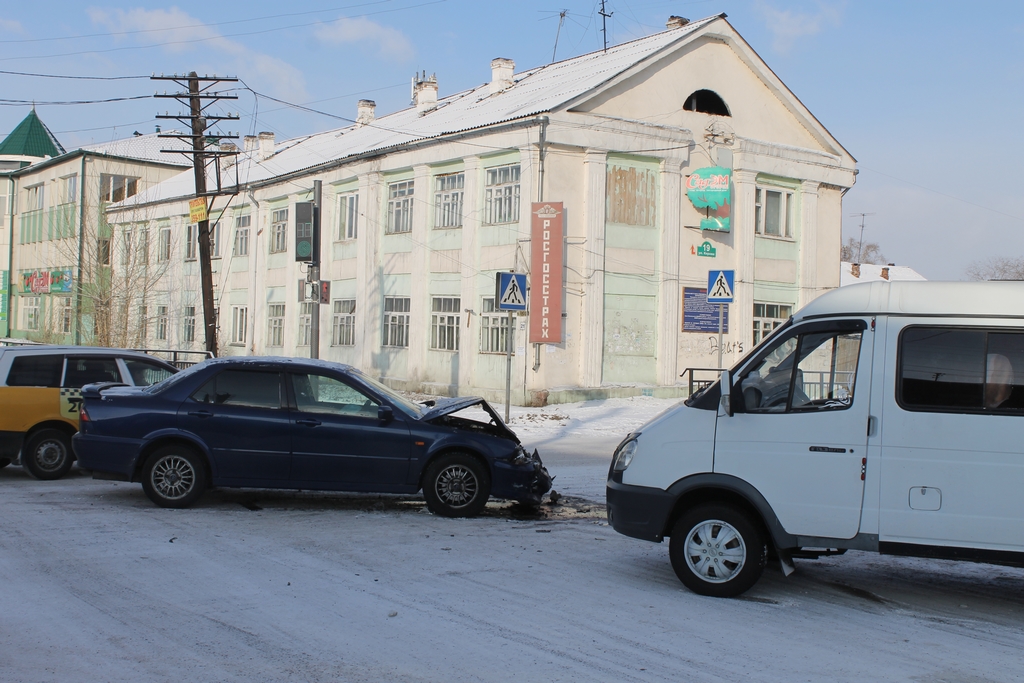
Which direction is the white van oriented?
to the viewer's left

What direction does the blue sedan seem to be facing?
to the viewer's right

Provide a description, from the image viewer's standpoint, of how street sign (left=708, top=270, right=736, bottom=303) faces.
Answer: facing the viewer

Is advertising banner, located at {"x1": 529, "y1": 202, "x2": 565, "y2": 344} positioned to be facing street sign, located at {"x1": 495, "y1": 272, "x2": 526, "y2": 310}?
yes

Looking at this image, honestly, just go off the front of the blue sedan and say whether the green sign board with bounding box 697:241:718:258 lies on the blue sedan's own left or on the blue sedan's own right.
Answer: on the blue sedan's own left

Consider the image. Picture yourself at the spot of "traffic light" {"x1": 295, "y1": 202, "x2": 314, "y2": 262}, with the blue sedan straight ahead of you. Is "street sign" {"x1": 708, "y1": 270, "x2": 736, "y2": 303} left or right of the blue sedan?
left

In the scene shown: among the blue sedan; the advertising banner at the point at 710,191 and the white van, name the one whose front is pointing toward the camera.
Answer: the advertising banner

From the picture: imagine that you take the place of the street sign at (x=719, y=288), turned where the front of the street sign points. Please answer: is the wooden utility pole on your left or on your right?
on your right

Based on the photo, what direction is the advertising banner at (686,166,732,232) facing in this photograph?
toward the camera

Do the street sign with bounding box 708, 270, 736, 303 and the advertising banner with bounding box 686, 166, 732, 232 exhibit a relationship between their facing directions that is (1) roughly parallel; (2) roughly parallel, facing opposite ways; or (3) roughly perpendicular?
roughly parallel

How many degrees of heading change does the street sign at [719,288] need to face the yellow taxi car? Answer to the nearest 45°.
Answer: approximately 45° to its right

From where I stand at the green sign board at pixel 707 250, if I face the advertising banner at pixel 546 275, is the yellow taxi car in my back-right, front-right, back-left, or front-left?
front-left

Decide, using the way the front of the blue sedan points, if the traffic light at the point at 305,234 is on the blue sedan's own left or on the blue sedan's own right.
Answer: on the blue sedan's own left

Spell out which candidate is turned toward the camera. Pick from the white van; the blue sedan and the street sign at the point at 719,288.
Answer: the street sign

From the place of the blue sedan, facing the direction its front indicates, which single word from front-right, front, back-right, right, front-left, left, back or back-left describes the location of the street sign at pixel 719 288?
front-left

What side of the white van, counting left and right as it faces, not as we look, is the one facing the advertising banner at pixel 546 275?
right

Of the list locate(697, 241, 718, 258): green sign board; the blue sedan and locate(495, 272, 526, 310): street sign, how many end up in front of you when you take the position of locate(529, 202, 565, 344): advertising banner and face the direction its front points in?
2
